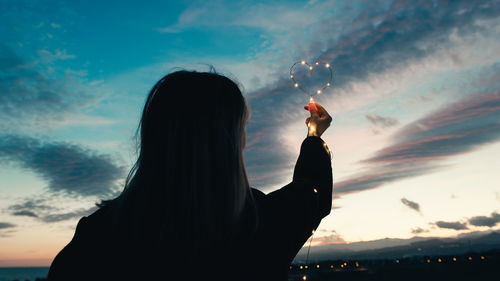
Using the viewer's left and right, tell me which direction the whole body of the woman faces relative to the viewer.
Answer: facing away from the viewer
